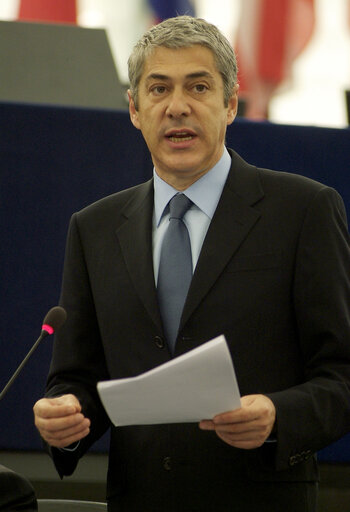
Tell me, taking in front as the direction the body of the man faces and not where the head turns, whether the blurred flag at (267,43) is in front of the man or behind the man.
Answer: behind

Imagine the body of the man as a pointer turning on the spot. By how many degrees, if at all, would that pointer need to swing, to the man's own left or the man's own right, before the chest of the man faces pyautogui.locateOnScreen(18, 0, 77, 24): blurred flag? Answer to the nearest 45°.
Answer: approximately 135° to the man's own right

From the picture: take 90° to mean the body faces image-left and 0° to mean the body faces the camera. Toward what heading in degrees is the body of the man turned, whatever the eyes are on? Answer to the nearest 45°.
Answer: approximately 45°
